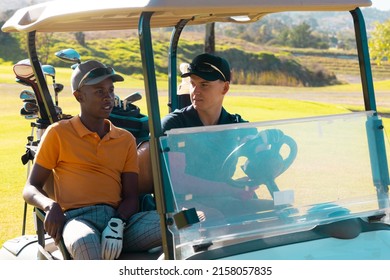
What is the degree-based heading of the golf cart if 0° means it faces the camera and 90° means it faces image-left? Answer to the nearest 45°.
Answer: approximately 315°

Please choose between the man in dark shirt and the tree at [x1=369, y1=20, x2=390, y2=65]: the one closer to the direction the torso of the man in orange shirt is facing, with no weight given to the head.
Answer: the man in dark shirt

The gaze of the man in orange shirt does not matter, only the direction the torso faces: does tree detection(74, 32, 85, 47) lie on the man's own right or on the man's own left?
on the man's own left

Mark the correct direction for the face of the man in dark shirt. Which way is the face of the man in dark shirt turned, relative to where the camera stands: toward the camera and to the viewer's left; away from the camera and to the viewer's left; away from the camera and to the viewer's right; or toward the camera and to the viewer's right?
toward the camera and to the viewer's left

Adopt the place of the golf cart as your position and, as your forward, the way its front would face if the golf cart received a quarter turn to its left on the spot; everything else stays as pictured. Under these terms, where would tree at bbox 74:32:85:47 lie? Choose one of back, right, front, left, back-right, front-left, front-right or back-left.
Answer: front-left
